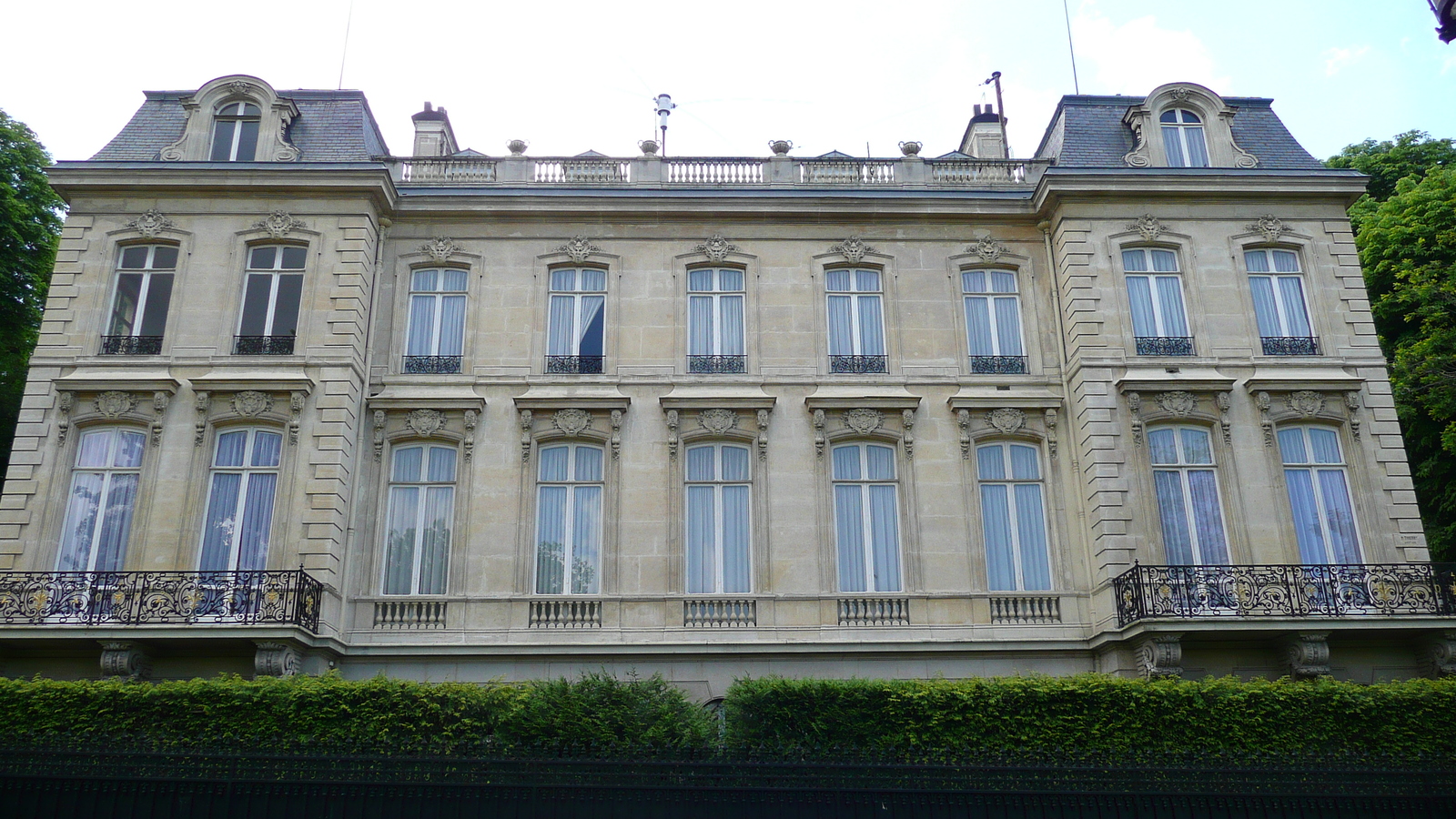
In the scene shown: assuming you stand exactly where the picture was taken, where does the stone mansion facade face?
facing the viewer

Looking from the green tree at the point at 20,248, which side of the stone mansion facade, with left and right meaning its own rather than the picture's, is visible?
right

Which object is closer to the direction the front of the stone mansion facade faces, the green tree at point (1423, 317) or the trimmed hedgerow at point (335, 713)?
the trimmed hedgerow

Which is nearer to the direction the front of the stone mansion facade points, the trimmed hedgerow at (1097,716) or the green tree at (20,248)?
the trimmed hedgerow

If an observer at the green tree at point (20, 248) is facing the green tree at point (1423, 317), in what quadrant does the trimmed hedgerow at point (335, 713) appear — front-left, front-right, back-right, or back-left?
front-right

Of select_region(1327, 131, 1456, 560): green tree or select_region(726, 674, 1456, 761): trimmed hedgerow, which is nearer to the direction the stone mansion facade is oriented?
the trimmed hedgerow

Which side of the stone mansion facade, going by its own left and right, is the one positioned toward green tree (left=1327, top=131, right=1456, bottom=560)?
left

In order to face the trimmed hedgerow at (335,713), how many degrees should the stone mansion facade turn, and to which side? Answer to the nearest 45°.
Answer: approximately 45° to its right
